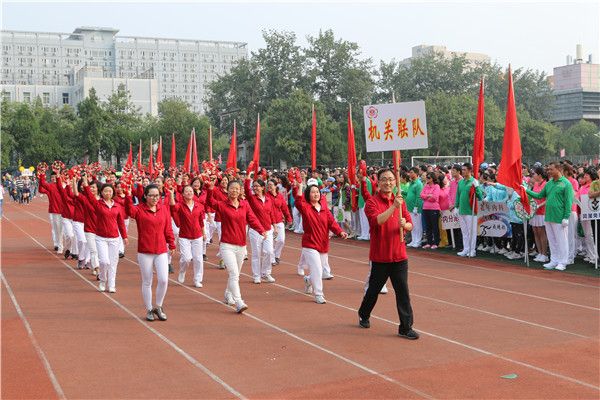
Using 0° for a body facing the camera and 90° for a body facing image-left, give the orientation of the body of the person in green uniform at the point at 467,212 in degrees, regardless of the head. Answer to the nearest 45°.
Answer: approximately 45°

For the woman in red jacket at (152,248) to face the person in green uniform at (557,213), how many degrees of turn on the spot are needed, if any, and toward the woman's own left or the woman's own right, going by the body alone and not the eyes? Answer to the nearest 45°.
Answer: approximately 45° to the woman's own left

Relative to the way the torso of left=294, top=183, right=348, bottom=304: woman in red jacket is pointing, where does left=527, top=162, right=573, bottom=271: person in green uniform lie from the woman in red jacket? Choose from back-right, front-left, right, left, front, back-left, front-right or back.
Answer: left

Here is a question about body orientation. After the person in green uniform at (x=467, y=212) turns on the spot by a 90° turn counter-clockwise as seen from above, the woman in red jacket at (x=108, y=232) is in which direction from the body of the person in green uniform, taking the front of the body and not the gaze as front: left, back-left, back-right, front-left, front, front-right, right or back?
right

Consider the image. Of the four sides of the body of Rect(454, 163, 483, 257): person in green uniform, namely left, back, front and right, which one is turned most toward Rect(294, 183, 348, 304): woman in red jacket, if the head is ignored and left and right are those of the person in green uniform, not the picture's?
front

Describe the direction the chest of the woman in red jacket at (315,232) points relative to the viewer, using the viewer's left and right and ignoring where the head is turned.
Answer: facing the viewer and to the right of the viewer

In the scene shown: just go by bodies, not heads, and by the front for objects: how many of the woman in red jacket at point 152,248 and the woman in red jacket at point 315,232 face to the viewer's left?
0

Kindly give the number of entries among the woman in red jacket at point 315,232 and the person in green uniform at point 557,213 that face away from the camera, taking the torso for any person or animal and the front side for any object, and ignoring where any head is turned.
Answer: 0

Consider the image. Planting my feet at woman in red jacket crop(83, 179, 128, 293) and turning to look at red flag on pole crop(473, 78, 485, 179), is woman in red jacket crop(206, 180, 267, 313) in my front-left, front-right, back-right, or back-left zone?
front-right

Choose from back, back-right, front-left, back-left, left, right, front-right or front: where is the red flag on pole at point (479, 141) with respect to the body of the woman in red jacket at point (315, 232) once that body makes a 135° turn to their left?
front-right

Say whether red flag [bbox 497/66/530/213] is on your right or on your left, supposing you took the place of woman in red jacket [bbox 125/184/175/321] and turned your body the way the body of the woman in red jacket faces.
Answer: on your left

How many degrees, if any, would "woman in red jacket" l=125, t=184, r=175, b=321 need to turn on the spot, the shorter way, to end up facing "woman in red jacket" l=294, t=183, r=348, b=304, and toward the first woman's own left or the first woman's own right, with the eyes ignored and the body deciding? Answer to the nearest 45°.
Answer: approximately 45° to the first woman's own left

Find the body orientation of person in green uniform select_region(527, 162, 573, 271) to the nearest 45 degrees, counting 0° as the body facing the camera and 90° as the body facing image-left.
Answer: approximately 45°

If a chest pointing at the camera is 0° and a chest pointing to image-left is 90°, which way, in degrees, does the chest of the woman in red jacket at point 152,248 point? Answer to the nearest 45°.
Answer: approximately 315°

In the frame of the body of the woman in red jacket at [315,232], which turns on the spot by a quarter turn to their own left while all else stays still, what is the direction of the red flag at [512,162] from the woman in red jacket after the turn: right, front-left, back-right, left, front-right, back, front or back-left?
front
